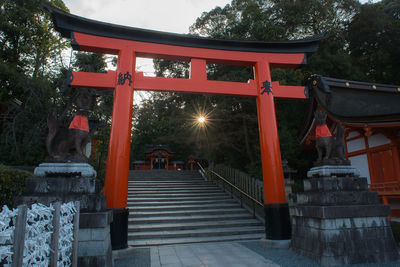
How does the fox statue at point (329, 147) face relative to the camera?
to the viewer's left

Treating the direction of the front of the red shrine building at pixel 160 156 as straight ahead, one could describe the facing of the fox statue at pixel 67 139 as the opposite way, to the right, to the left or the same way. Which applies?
to the left

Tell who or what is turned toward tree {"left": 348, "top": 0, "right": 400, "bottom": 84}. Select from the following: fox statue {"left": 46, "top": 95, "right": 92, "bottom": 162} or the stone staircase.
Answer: the fox statue

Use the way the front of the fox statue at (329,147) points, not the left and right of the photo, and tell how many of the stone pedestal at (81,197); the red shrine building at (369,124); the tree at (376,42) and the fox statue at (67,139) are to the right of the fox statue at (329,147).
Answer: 2

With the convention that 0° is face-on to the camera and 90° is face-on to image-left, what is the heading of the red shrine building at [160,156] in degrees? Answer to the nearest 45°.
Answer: approximately 0°

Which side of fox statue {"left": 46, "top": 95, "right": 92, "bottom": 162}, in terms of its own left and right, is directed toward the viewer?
right

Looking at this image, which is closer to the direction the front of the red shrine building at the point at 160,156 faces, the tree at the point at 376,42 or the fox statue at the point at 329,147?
the fox statue

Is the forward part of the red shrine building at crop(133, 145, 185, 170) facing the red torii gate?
yes

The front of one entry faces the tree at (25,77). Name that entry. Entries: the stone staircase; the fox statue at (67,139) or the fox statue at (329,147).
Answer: the fox statue at (329,147)
